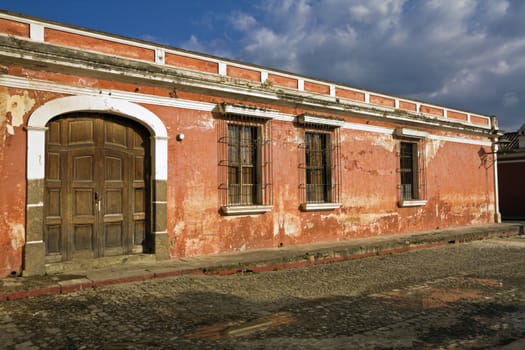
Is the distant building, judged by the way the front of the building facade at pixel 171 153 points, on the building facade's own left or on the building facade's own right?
on the building facade's own left

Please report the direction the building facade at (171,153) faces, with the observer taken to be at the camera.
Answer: facing the viewer and to the right of the viewer
